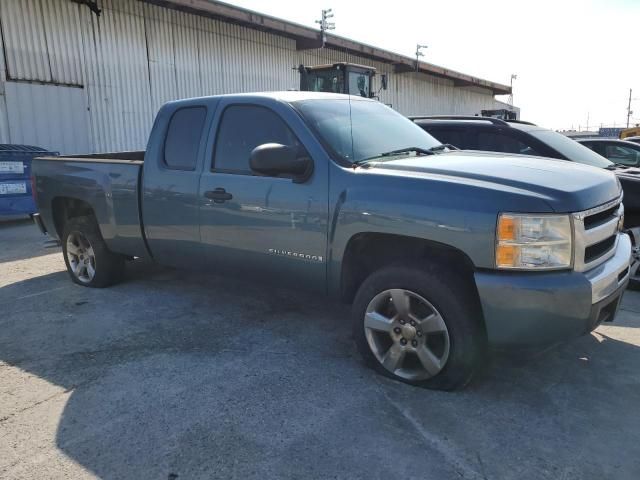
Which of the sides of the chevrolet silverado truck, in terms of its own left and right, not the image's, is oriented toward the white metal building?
back

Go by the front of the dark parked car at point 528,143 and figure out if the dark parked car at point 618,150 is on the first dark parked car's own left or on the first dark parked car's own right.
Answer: on the first dark parked car's own left

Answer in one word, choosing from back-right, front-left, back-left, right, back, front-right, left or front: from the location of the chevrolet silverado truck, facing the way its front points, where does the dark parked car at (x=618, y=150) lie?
left

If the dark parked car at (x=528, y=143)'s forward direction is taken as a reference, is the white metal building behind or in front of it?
behind

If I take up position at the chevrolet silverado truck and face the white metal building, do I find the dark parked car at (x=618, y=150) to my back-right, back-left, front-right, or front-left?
front-right

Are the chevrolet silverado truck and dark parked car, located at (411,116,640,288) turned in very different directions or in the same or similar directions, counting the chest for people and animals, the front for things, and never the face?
same or similar directions

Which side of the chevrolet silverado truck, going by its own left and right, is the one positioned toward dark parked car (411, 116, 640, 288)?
left

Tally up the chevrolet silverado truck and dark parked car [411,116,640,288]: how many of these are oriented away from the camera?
0

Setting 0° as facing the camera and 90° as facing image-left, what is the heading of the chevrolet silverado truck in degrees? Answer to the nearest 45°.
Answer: approximately 315°

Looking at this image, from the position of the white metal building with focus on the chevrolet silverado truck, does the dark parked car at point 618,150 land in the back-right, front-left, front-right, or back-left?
front-left

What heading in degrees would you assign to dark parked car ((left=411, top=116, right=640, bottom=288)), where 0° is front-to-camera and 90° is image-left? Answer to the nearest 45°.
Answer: approximately 315°

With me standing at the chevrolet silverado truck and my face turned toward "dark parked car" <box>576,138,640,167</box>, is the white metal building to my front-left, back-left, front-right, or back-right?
front-left

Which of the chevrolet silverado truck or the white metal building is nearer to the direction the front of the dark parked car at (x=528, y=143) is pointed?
the chevrolet silverado truck
